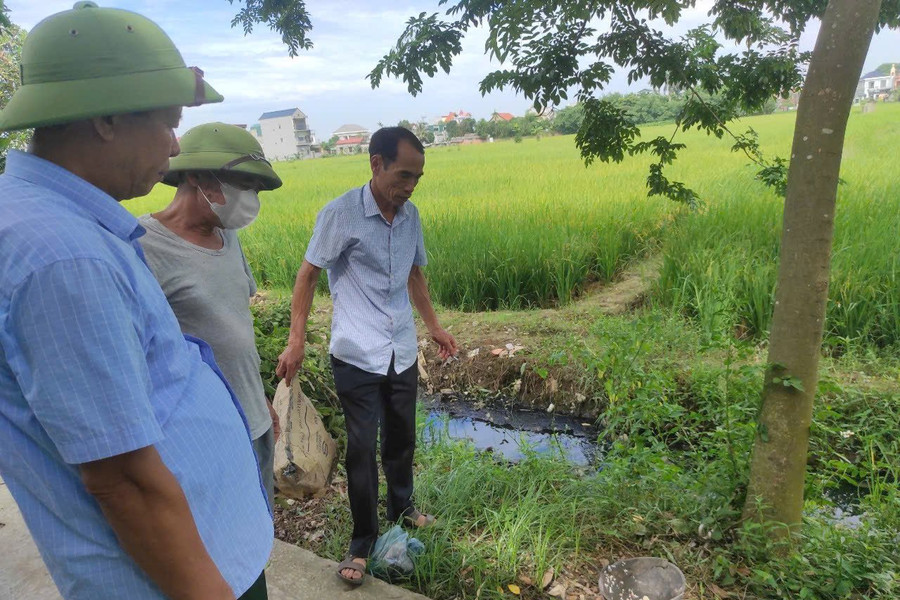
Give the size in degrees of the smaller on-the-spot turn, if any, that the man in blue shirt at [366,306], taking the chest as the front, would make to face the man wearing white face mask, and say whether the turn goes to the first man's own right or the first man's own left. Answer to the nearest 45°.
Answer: approximately 90° to the first man's own right

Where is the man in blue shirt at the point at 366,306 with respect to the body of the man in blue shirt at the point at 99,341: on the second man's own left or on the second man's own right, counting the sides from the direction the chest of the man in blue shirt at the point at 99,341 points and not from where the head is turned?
on the second man's own left

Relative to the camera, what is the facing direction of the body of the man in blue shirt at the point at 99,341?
to the viewer's right

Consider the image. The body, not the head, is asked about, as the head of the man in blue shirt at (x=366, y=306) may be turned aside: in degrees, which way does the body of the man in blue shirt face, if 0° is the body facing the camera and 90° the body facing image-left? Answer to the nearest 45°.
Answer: approximately 315°

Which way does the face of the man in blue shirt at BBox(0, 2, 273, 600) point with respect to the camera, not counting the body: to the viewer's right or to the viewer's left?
to the viewer's right

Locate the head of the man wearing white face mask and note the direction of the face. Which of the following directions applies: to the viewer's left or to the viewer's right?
to the viewer's right

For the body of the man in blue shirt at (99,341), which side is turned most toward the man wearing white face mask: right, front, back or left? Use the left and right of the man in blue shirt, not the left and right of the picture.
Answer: left
